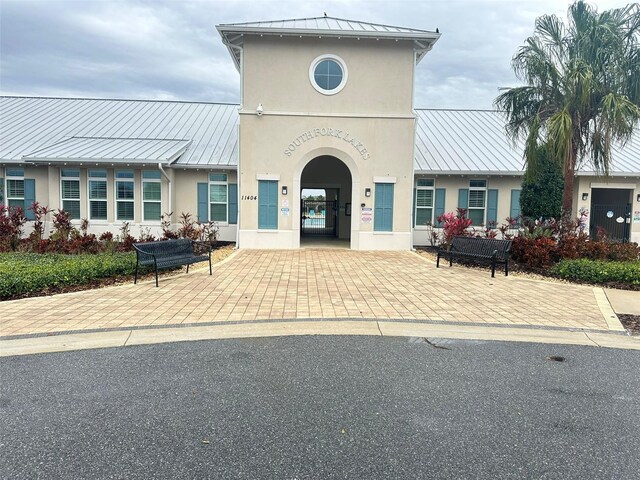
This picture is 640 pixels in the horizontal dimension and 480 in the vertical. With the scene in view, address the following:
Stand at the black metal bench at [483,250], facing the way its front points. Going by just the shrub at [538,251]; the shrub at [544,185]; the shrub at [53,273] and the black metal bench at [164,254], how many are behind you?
2

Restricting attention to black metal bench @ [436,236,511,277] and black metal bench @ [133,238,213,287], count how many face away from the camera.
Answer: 0

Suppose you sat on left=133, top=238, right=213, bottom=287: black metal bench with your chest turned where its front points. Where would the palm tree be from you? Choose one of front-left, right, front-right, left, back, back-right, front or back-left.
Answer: front-left

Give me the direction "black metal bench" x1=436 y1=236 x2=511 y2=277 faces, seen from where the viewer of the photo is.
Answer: facing the viewer and to the left of the viewer

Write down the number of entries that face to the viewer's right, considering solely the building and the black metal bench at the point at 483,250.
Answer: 0

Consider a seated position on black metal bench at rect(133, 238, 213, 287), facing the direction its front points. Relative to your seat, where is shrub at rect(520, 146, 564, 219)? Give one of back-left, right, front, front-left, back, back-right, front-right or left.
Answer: front-left

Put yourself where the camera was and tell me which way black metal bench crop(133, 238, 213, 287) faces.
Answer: facing the viewer and to the right of the viewer

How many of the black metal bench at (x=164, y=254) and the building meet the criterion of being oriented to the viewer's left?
0

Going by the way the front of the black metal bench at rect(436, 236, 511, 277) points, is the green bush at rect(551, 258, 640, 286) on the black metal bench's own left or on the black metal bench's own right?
on the black metal bench's own left

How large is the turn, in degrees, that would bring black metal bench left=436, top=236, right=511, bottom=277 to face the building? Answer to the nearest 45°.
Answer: approximately 90° to its right

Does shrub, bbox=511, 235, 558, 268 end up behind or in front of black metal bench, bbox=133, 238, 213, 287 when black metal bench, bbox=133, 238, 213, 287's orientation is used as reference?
in front

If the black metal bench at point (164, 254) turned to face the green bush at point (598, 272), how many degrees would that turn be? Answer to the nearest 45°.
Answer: approximately 45° to its left
